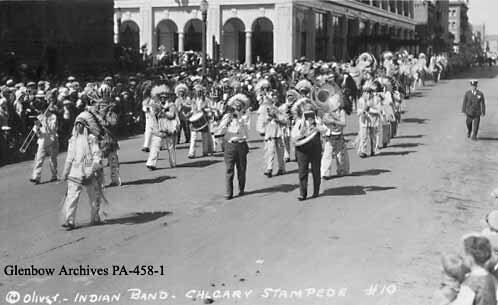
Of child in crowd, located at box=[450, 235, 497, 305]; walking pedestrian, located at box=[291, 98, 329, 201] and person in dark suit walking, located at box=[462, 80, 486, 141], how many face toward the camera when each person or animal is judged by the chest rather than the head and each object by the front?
2

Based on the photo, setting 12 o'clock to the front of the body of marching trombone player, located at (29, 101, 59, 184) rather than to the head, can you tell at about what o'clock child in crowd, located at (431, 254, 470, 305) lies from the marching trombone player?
The child in crowd is roughly at 10 o'clock from the marching trombone player.

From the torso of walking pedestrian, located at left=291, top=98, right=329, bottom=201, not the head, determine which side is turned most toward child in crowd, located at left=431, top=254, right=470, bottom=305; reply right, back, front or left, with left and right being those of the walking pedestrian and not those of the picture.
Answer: front

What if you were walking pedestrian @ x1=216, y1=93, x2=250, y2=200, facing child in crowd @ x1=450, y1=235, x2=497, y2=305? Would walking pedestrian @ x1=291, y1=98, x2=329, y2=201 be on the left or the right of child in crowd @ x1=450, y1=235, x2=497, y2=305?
left

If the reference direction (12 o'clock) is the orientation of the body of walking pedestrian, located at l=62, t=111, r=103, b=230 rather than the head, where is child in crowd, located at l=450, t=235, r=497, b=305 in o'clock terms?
The child in crowd is roughly at 10 o'clock from the walking pedestrian.

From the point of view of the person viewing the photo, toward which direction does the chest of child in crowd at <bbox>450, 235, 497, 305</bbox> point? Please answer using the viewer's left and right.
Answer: facing away from the viewer and to the left of the viewer

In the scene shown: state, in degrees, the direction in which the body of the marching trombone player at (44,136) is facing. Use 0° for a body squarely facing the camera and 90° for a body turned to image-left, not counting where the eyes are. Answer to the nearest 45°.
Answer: approximately 45°

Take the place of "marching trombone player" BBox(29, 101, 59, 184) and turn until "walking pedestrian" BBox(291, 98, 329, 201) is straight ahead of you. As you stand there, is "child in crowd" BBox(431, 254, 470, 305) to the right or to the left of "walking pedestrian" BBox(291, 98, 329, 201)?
right

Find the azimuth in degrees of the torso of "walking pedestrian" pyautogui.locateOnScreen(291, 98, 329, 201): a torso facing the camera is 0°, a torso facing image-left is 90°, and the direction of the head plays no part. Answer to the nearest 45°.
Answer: approximately 0°
